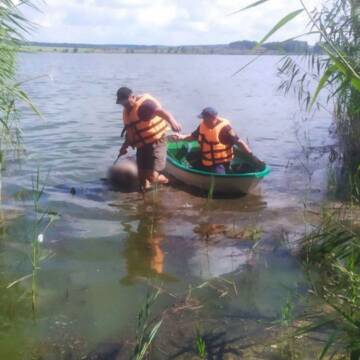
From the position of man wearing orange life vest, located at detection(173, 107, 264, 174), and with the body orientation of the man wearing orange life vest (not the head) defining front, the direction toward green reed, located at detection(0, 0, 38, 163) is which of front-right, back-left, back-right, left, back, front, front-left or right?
front

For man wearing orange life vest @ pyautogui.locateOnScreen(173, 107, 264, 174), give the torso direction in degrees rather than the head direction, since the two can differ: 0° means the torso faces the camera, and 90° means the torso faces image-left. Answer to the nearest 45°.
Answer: approximately 45°

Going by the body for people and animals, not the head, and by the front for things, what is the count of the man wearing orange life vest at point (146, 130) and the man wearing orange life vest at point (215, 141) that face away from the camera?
0

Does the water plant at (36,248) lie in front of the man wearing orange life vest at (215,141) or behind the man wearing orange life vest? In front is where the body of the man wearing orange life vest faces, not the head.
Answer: in front

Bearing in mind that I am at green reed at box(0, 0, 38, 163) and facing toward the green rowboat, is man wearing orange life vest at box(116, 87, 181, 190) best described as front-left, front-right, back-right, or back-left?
front-left

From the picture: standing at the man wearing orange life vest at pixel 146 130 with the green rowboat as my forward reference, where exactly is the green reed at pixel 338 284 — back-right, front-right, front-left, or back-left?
front-right
